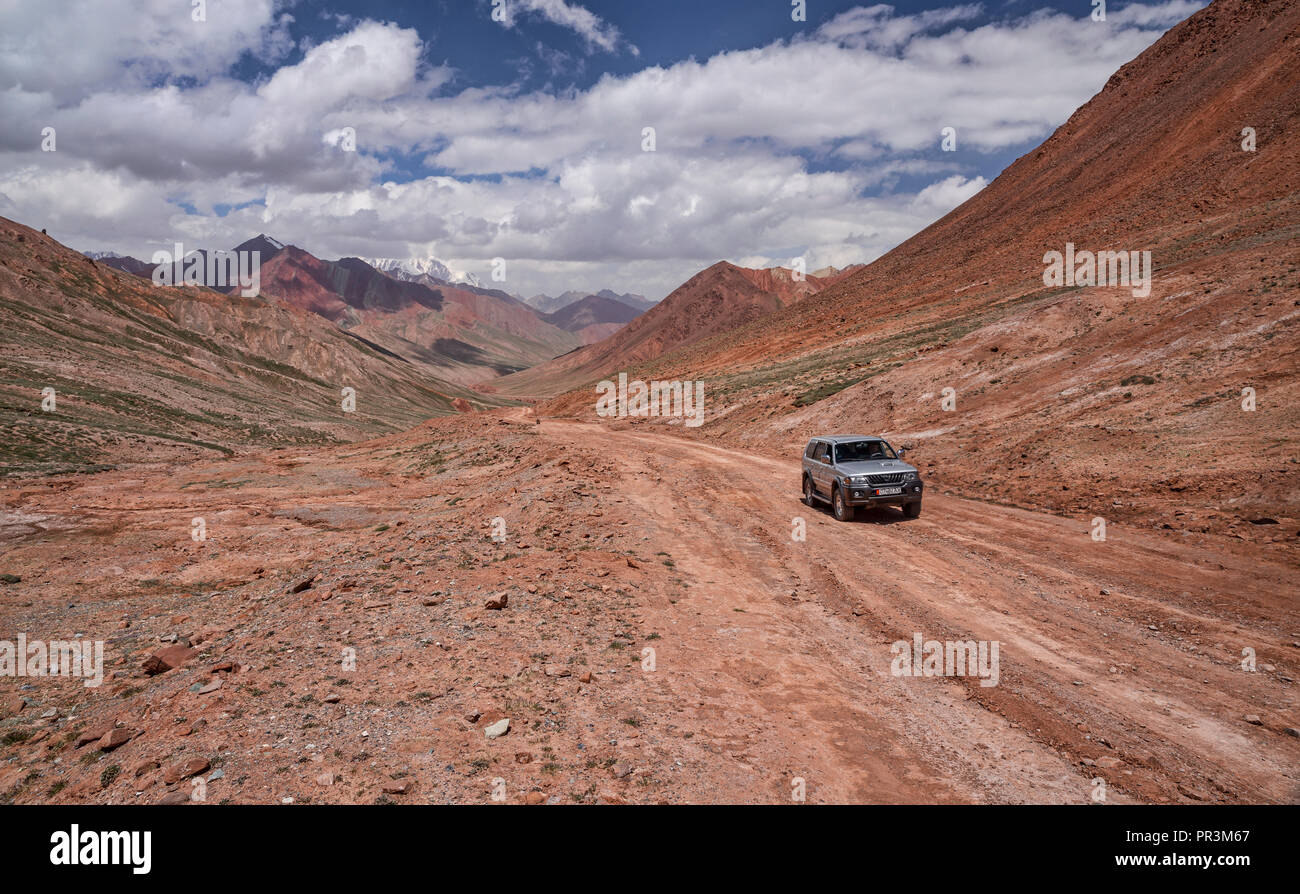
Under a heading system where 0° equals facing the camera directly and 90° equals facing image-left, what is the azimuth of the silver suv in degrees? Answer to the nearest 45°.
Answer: approximately 315°
